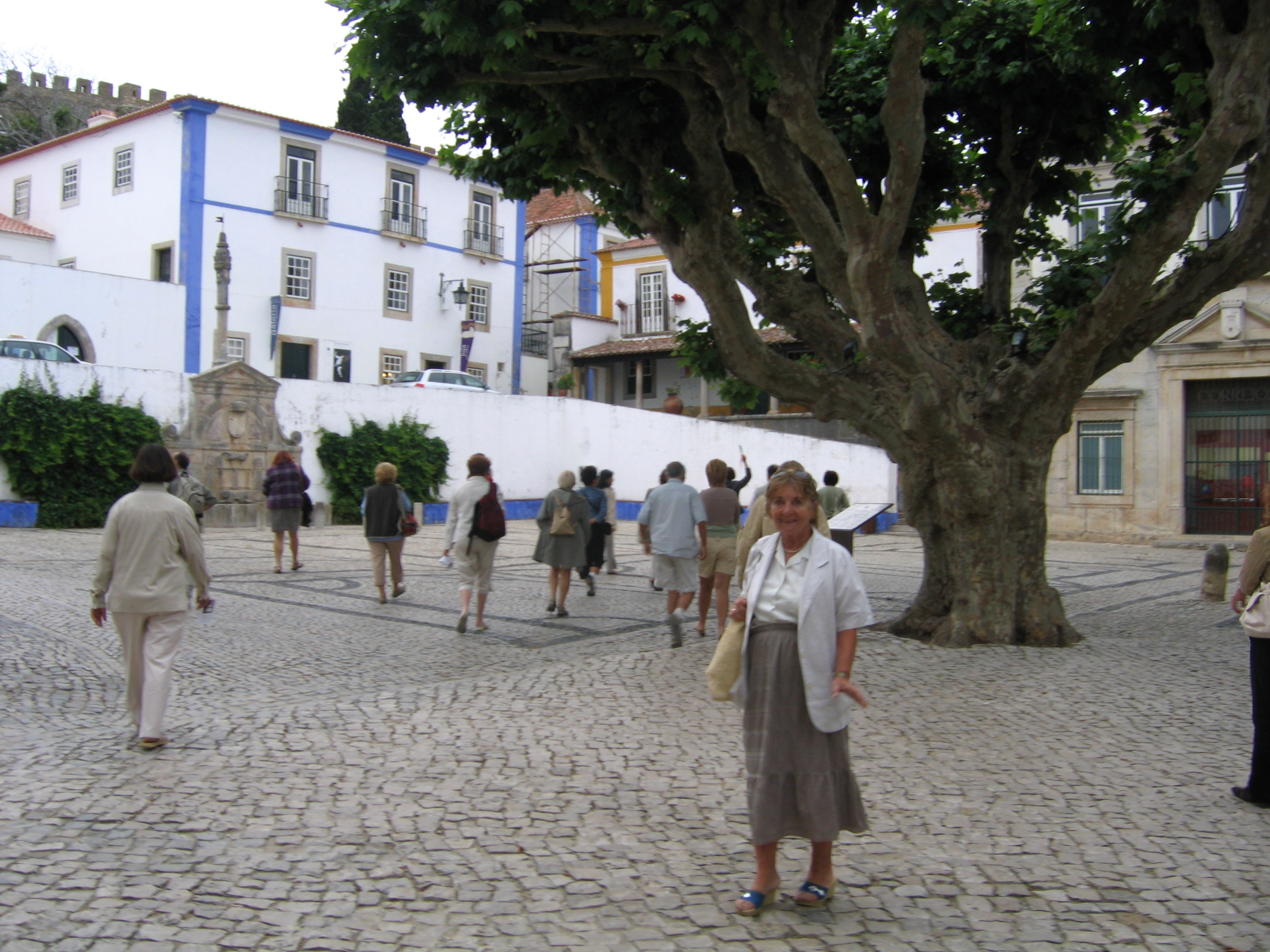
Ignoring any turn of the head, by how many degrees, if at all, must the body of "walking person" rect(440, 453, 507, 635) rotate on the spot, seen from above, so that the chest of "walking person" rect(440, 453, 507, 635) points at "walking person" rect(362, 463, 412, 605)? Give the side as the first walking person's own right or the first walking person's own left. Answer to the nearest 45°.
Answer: approximately 45° to the first walking person's own left

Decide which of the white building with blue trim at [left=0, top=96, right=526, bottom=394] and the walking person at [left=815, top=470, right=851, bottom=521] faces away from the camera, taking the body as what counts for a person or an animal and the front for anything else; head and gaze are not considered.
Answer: the walking person

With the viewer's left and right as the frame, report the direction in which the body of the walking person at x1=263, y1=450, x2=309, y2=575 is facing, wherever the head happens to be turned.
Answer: facing away from the viewer

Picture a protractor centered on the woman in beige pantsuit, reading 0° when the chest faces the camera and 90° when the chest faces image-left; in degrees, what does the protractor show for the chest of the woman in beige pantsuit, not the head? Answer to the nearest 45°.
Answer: approximately 180°

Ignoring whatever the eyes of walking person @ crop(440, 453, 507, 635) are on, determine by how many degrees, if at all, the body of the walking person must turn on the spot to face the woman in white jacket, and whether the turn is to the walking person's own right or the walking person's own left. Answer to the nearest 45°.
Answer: approximately 180°

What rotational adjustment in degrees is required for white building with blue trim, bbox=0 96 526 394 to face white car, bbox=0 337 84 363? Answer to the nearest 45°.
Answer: approximately 90° to its right

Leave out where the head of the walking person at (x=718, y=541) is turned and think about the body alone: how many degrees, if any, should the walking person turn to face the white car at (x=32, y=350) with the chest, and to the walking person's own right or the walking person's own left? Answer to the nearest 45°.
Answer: approximately 45° to the walking person's own left

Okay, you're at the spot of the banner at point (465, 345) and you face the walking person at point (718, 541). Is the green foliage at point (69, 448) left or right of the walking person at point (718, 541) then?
right

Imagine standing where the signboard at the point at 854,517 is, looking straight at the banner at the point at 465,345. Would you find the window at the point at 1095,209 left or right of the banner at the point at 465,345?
right

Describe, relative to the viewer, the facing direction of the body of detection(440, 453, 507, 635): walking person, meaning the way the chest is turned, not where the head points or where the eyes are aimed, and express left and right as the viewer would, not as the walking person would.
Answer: facing away from the viewer

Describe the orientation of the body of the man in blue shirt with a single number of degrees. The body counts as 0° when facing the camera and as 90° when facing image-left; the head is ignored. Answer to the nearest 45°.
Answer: approximately 180°

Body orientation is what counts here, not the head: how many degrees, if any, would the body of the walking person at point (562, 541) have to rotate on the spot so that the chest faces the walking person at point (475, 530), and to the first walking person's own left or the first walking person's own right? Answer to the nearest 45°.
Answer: approximately 135° to the first walking person's own left

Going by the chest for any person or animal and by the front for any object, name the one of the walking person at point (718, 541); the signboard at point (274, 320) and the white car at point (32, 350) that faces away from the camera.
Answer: the walking person

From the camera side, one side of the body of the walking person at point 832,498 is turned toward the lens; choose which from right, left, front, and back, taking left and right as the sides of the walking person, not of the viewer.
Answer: back
